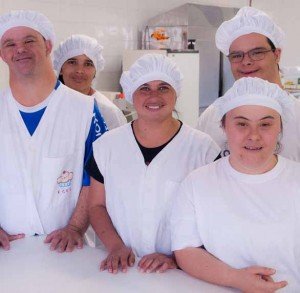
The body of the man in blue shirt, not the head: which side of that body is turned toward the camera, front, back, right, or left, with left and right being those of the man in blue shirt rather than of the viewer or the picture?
front

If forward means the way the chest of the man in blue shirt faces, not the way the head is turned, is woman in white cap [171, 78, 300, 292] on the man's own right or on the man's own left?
on the man's own left

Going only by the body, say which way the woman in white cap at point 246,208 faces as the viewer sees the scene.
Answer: toward the camera

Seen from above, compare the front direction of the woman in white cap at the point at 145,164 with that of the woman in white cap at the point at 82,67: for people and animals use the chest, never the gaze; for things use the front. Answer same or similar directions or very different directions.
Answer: same or similar directions

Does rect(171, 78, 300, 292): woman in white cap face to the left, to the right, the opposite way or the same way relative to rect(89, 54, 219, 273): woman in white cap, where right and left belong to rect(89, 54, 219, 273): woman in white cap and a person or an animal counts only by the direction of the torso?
the same way

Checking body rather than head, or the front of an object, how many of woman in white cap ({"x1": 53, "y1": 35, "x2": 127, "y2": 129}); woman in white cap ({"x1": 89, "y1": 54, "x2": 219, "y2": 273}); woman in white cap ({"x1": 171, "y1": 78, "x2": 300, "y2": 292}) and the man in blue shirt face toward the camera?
4

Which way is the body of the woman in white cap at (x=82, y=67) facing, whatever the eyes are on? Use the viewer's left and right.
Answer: facing the viewer

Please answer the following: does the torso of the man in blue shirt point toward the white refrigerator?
no

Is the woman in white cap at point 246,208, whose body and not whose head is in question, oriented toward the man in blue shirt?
no

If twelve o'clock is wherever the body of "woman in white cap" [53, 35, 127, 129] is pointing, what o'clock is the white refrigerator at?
The white refrigerator is roughly at 7 o'clock from the woman in white cap.

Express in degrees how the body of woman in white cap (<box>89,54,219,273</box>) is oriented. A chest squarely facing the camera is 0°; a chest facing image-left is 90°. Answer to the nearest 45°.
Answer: approximately 0°
